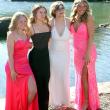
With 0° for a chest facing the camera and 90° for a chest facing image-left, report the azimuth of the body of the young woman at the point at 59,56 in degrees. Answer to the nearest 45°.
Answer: approximately 0°

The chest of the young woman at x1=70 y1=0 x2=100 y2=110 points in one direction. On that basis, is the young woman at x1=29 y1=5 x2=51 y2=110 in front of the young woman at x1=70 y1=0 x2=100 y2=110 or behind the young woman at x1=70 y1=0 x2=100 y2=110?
in front

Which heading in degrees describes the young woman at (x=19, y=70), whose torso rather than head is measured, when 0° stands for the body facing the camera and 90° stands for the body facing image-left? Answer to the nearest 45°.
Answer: approximately 315°

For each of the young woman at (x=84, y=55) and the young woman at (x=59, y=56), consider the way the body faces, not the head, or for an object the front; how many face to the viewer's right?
0

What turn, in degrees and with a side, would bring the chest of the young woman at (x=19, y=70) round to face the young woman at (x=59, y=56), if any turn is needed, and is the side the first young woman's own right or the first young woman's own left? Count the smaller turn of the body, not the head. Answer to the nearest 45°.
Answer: approximately 90° to the first young woman's own left

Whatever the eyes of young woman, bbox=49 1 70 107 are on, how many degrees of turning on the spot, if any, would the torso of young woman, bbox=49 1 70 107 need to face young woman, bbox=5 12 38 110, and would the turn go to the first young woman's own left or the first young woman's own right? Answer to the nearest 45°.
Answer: approximately 45° to the first young woman's own right
